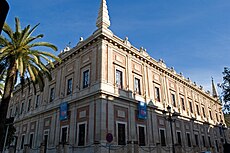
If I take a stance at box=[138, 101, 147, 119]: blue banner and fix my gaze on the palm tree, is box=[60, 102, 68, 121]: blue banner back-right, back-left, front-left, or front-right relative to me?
front-right

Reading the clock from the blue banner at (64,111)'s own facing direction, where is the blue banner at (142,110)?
the blue banner at (142,110) is roughly at 8 o'clock from the blue banner at (64,111).

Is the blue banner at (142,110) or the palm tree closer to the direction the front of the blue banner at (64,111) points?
the palm tree

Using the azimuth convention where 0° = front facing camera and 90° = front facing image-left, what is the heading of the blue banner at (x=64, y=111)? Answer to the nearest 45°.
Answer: approximately 45°
